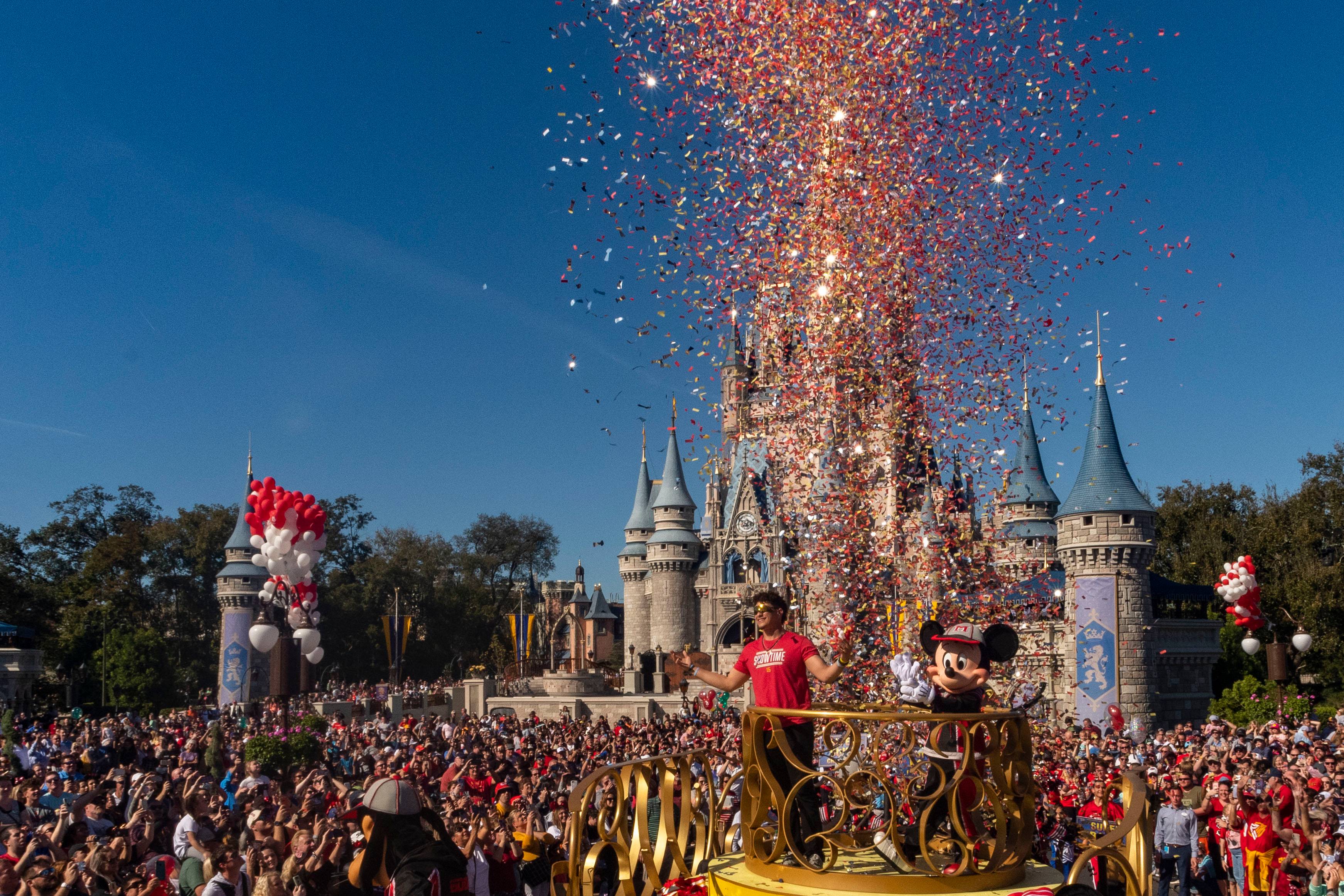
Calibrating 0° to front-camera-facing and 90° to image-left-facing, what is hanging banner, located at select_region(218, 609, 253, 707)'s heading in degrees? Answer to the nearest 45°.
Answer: approximately 0°

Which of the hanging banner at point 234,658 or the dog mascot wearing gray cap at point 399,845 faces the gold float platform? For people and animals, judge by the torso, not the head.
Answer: the hanging banner

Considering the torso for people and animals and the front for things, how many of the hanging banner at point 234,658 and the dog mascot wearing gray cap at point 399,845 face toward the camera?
1

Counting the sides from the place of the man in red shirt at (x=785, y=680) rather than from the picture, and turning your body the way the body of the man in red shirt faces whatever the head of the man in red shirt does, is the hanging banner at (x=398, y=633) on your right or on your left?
on your right

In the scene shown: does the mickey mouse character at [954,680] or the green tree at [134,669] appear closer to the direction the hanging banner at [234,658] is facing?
the mickey mouse character

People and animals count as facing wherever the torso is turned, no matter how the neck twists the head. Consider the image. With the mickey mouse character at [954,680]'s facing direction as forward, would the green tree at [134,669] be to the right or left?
on its right

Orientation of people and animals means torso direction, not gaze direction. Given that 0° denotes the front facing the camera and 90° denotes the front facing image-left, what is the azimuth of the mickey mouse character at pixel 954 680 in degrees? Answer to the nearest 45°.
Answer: approximately 45°

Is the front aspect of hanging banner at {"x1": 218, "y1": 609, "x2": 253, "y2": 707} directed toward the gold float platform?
yes

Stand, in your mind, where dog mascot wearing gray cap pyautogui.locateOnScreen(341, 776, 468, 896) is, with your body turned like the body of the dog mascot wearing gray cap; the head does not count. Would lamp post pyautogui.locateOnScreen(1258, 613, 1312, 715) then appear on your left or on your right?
on your right

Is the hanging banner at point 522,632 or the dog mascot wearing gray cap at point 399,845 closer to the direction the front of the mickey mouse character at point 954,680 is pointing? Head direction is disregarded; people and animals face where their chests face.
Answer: the dog mascot wearing gray cap

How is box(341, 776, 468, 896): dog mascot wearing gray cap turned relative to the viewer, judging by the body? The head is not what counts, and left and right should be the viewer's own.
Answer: facing away from the viewer and to the left of the viewer

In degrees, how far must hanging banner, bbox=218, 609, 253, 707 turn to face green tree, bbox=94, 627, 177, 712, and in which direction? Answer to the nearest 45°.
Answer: approximately 135° to its right
